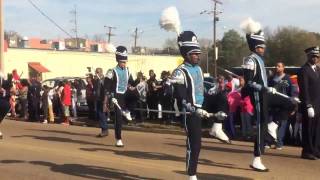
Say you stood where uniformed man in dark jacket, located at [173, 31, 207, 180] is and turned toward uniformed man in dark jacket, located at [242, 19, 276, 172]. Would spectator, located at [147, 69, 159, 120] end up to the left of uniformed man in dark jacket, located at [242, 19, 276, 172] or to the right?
left

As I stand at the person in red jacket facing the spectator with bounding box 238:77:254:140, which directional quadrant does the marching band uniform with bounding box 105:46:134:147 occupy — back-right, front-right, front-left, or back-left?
front-right

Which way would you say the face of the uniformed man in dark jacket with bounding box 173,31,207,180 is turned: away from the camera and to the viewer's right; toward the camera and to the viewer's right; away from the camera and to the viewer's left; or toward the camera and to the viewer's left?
toward the camera and to the viewer's right

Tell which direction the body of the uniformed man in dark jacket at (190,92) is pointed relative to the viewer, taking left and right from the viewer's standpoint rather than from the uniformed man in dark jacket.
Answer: facing the viewer and to the right of the viewer

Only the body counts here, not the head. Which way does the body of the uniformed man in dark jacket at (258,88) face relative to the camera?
to the viewer's right

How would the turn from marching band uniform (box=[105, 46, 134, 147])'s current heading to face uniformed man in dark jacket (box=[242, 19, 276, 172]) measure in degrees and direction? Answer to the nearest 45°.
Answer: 0° — it already faces them

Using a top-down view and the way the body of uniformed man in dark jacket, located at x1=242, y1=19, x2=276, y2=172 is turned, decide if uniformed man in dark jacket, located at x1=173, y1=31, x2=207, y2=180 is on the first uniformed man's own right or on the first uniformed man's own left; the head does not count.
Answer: on the first uniformed man's own right

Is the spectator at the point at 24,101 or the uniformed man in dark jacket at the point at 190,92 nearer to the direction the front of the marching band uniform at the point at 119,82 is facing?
the uniformed man in dark jacket

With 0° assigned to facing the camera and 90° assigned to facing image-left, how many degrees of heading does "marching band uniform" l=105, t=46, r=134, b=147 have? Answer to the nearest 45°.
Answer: approximately 315°

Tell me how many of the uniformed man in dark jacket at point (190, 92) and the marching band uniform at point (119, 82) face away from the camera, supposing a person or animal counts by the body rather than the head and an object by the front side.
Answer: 0
